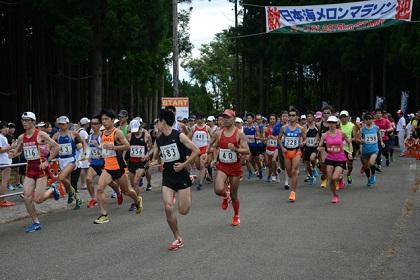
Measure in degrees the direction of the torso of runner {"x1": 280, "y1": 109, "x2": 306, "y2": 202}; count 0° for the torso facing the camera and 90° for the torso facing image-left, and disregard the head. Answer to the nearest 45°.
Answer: approximately 0°

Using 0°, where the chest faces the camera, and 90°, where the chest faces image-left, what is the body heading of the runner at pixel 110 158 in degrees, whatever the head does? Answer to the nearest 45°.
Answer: approximately 45°

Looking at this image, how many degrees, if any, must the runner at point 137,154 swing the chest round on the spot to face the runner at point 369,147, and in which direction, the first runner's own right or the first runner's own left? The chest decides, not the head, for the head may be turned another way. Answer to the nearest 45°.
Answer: approximately 135° to the first runner's own left

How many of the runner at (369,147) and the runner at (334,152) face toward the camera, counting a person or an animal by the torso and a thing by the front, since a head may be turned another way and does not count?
2

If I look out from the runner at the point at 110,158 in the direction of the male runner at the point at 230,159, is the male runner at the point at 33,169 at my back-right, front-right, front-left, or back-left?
back-right

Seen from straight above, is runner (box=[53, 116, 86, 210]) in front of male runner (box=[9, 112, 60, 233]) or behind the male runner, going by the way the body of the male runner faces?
behind

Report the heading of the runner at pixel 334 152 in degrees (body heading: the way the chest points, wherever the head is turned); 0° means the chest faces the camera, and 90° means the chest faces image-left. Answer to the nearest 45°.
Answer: approximately 0°
